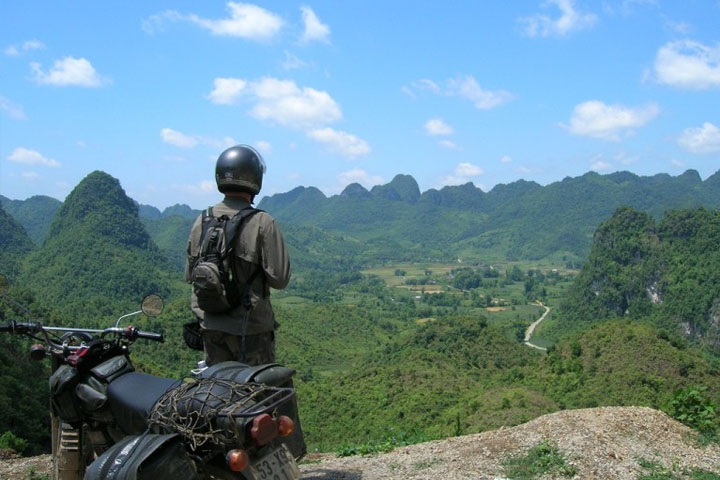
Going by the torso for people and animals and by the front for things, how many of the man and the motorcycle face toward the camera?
0

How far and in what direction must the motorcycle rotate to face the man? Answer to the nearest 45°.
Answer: approximately 90° to its right

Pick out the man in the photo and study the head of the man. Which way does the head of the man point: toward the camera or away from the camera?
away from the camera

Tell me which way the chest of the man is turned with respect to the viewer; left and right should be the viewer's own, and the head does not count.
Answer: facing away from the viewer and to the right of the viewer

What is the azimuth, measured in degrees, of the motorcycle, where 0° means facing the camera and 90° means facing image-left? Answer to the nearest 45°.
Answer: approximately 135°
